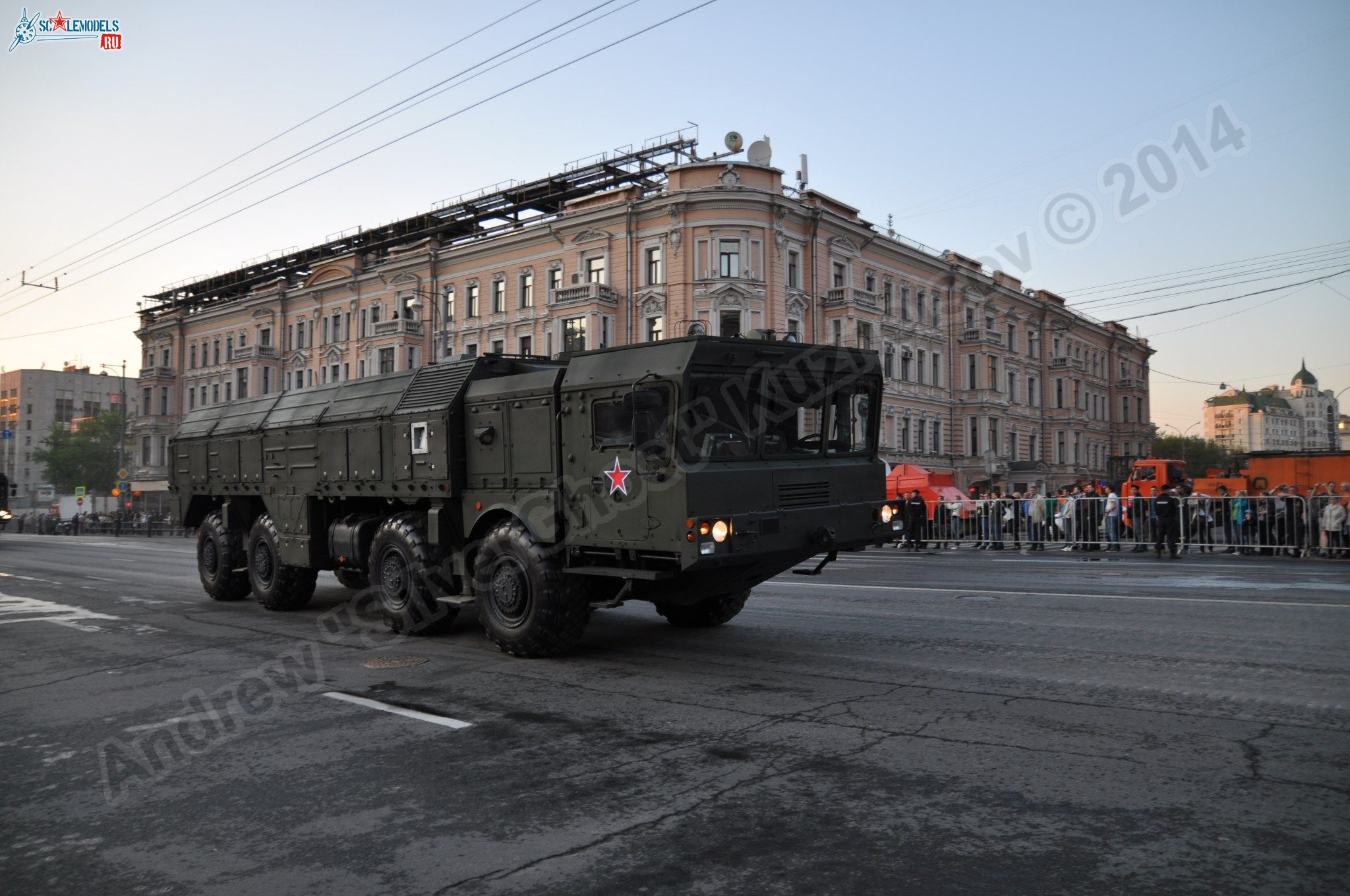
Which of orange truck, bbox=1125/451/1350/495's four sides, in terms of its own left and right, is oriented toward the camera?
left

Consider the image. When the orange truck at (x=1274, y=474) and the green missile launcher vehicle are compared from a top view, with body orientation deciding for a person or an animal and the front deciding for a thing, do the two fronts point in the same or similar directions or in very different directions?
very different directions

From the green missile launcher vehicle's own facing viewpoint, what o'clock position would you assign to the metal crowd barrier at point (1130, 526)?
The metal crowd barrier is roughly at 9 o'clock from the green missile launcher vehicle.

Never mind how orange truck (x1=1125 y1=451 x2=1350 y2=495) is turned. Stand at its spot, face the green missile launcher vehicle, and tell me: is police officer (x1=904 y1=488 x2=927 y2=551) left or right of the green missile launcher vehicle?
right

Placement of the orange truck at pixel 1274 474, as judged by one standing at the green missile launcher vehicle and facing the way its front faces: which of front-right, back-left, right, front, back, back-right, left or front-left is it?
left

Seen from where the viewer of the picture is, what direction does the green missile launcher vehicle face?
facing the viewer and to the right of the viewer
